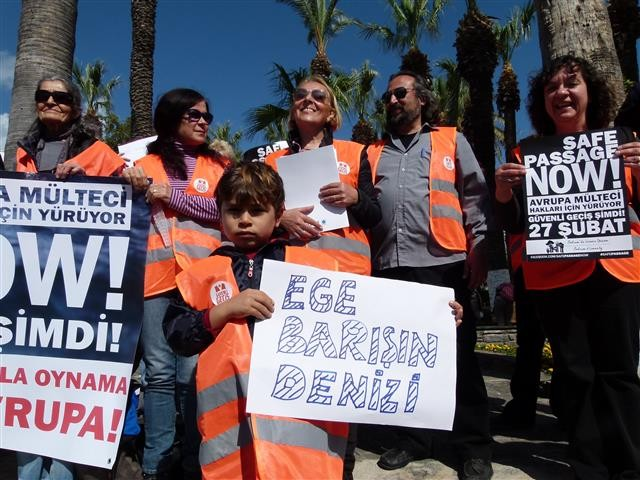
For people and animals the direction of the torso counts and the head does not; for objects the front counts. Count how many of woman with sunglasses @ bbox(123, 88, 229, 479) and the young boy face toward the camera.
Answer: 2

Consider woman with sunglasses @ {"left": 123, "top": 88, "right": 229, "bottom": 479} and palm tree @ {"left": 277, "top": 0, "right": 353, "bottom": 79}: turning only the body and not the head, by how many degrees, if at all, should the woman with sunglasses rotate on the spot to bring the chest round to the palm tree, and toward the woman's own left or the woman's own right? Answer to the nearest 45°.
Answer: approximately 180°

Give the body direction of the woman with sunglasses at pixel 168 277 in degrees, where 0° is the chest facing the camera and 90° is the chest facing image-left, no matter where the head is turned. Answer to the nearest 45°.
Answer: approximately 0°

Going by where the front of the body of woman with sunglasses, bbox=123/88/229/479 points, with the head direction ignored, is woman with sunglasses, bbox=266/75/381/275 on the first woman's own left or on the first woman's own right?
on the first woman's own left

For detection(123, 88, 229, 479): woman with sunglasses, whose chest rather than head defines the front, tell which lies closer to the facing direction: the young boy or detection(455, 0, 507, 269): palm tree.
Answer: the young boy

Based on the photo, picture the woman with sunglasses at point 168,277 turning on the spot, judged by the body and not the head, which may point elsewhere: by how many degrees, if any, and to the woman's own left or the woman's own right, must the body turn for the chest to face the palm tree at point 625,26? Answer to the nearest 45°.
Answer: approximately 135° to the woman's own left

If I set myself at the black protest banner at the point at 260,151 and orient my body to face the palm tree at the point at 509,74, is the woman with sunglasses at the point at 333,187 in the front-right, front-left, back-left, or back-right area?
back-right

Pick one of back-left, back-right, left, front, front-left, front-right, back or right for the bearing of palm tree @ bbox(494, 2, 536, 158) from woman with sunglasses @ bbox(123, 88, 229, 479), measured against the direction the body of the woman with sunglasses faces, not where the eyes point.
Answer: back-left

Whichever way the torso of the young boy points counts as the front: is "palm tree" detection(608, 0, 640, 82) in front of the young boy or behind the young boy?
behind
